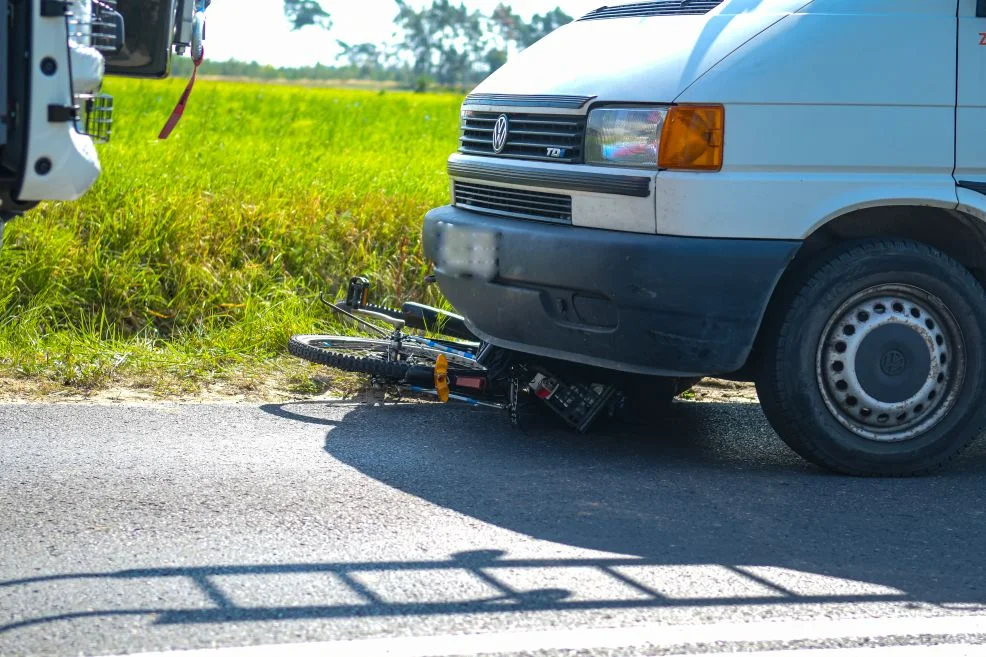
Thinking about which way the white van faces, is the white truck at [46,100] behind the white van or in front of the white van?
in front

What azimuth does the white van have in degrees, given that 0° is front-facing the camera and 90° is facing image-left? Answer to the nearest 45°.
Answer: approximately 45°
